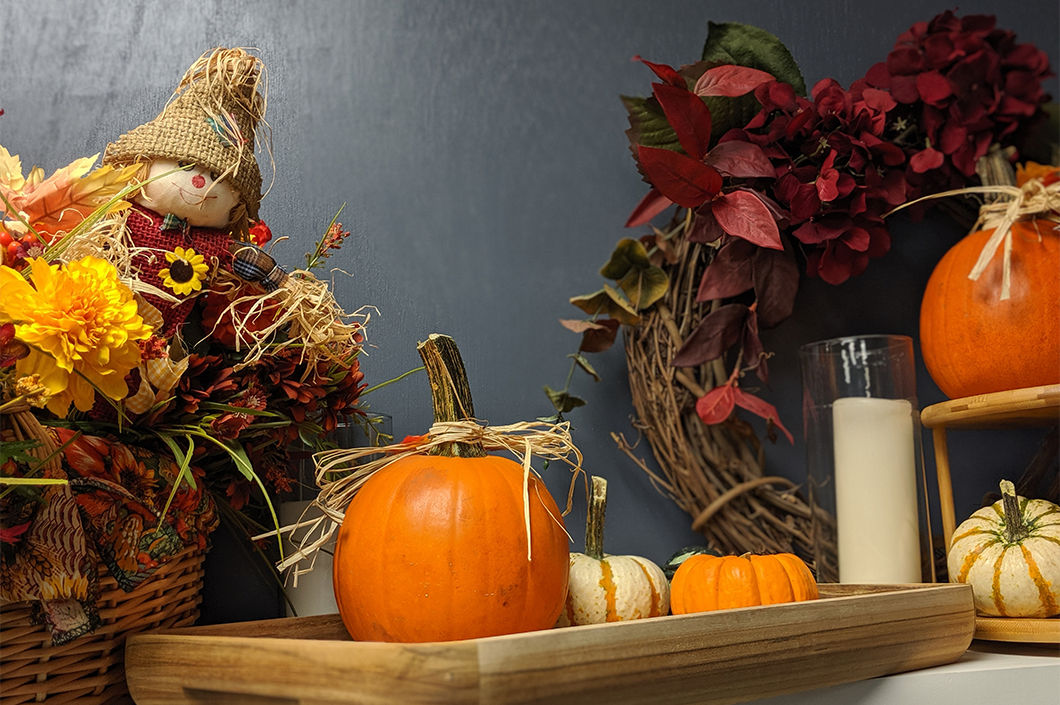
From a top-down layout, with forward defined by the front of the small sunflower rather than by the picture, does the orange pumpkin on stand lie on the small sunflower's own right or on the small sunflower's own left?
on the small sunflower's own left

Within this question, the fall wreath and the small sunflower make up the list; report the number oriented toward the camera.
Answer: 2

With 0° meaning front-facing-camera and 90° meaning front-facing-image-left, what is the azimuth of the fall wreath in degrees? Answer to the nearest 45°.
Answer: approximately 0°
